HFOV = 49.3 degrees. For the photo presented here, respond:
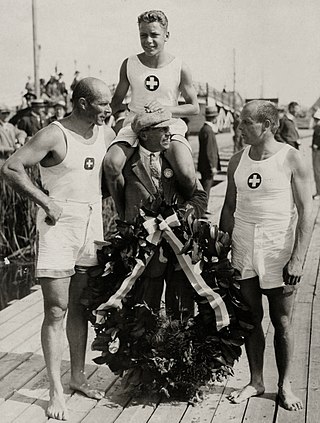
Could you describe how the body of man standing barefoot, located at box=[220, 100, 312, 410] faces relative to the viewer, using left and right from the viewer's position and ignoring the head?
facing the viewer and to the left of the viewer

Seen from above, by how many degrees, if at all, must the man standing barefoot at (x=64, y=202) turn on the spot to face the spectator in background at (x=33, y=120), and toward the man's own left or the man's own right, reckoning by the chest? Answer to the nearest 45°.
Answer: approximately 135° to the man's own left

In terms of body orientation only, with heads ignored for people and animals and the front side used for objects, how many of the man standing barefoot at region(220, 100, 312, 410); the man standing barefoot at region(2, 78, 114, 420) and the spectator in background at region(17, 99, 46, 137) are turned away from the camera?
0

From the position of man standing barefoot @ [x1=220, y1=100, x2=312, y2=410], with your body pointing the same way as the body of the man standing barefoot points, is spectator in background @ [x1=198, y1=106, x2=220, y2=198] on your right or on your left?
on your right

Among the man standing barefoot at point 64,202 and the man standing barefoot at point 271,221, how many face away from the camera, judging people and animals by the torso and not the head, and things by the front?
0

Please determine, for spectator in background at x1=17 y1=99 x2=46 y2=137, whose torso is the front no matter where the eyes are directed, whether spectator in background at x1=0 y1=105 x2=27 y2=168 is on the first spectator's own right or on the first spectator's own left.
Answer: on the first spectator's own right

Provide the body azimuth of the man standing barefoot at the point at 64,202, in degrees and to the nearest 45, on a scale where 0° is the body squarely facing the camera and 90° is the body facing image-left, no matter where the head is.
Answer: approximately 315°

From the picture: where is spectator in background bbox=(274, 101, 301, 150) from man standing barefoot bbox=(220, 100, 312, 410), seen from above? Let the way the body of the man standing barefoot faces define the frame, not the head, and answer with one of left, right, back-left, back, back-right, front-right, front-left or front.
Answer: back-right

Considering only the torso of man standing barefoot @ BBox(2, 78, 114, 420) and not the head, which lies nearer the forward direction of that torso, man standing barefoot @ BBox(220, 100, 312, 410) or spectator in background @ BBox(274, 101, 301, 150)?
the man standing barefoot

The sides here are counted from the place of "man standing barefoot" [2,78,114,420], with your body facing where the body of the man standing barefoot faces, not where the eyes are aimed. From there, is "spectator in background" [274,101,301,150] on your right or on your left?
on your left

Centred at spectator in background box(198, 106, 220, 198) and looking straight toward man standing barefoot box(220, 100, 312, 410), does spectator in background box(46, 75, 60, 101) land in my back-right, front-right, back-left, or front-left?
back-right

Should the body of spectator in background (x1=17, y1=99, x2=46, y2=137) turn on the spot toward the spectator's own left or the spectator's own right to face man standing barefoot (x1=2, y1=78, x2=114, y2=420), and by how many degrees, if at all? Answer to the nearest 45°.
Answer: approximately 45° to the spectator's own right

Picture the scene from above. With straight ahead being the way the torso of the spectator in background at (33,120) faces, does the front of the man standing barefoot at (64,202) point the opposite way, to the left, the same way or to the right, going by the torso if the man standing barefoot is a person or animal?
the same way
